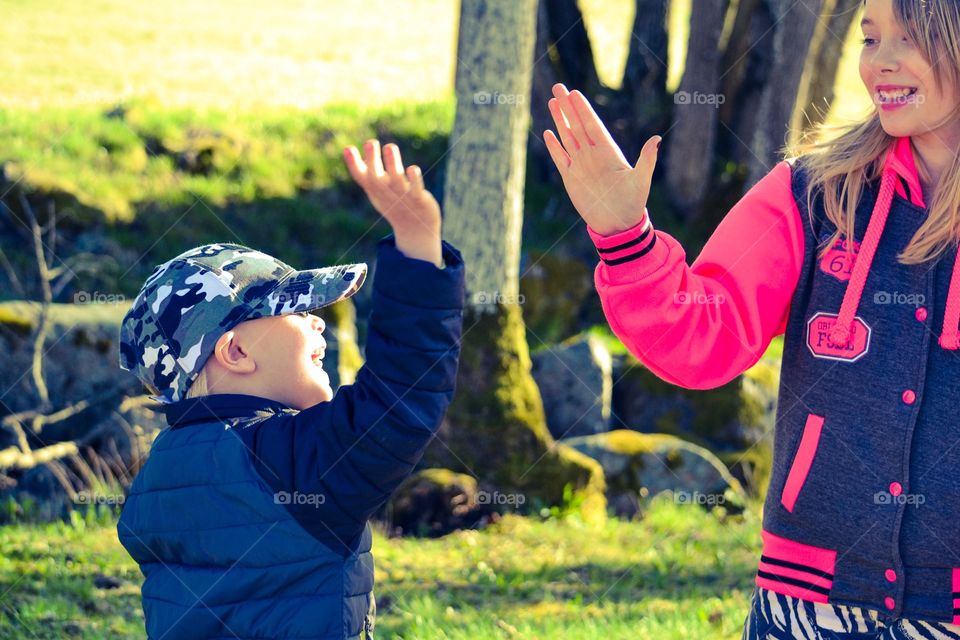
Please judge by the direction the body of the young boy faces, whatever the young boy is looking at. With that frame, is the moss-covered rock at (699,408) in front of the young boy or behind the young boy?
in front

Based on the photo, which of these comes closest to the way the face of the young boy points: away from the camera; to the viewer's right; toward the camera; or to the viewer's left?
to the viewer's right

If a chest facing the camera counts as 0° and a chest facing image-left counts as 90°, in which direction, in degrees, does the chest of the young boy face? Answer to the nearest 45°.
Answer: approximately 225°

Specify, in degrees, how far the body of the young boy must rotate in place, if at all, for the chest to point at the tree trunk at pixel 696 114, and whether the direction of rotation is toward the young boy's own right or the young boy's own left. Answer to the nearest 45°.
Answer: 0° — they already face it

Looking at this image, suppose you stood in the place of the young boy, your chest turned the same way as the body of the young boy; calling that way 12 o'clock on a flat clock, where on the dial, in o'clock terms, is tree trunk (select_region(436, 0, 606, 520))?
The tree trunk is roughly at 11 o'clock from the young boy.

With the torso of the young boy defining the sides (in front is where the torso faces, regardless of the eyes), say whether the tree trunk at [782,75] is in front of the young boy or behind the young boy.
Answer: in front

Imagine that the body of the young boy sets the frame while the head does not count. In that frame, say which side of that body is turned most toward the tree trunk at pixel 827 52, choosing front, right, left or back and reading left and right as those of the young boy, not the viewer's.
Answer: front

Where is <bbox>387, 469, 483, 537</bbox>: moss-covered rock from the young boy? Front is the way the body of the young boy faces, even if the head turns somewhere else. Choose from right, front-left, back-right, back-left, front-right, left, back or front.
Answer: front-left

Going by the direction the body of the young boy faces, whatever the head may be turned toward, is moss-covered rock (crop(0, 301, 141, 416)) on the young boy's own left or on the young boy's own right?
on the young boy's own left

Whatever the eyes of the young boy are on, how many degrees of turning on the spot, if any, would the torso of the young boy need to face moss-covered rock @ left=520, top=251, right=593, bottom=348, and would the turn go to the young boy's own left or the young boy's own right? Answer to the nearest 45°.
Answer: approximately 45° to the young boy's own left

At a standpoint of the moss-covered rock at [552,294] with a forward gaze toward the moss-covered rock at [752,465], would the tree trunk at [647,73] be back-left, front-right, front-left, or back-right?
back-left

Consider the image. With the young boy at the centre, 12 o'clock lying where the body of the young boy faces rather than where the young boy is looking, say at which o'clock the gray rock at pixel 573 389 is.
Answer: The gray rock is roughly at 11 o'clock from the young boy.

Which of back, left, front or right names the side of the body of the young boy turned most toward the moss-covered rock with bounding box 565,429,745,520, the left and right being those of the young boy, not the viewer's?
front
